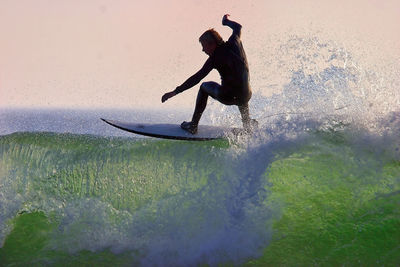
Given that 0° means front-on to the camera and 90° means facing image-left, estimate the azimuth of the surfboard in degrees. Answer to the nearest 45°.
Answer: approximately 90°

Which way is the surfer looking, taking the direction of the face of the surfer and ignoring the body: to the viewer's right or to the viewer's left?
to the viewer's left
